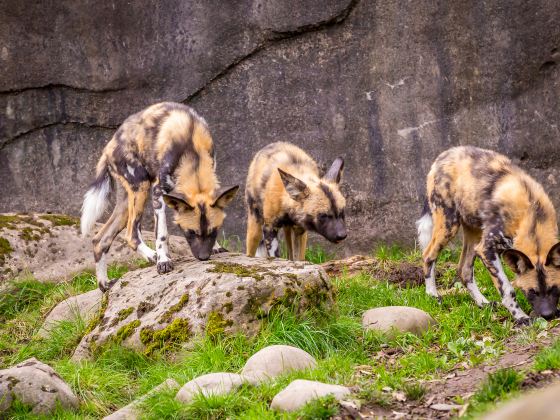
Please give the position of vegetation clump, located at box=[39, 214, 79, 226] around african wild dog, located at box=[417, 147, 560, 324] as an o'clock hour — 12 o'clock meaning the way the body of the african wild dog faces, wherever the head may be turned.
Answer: The vegetation clump is roughly at 5 o'clock from the african wild dog.

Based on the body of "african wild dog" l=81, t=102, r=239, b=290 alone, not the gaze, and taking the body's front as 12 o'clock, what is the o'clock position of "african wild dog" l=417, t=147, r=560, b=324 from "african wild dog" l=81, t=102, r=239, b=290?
"african wild dog" l=417, t=147, r=560, b=324 is roughly at 11 o'clock from "african wild dog" l=81, t=102, r=239, b=290.

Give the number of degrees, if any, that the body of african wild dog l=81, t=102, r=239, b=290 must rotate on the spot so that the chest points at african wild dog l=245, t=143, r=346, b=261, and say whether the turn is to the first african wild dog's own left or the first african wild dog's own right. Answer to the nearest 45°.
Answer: approximately 45° to the first african wild dog's own left

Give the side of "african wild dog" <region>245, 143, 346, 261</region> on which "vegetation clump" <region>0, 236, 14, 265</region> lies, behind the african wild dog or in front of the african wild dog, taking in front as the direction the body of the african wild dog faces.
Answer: behind

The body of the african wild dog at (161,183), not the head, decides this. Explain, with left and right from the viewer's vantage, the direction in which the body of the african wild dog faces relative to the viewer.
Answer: facing the viewer and to the right of the viewer

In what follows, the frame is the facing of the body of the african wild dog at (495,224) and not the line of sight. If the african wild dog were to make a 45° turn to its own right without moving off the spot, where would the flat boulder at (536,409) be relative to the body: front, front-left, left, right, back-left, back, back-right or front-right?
front

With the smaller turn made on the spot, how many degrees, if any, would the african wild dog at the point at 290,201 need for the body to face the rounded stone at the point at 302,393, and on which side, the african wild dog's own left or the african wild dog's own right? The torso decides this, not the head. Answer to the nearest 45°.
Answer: approximately 45° to the african wild dog's own right

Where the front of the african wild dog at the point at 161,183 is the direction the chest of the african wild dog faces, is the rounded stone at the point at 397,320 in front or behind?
in front

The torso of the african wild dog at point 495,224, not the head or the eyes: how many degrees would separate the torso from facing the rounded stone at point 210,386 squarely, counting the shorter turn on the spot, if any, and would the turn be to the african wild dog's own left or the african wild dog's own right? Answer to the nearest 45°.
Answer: approximately 90° to the african wild dog's own right

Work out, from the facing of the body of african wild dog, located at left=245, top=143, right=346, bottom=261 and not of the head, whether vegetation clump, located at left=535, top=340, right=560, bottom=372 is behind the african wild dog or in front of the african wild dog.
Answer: in front

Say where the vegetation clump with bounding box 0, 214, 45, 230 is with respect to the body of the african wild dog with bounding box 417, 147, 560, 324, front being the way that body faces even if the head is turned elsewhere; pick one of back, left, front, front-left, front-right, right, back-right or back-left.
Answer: back-right

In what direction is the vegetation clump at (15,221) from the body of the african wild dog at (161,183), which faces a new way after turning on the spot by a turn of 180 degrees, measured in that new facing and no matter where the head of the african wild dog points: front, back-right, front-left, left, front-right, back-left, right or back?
front
